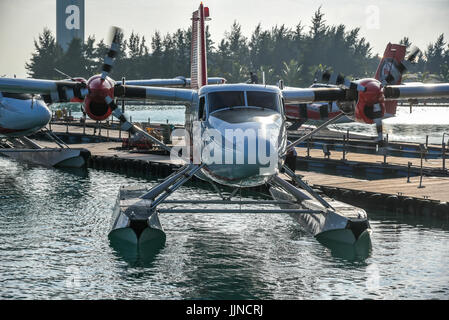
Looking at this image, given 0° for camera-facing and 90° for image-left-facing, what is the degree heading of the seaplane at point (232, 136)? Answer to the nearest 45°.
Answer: approximately 0°
